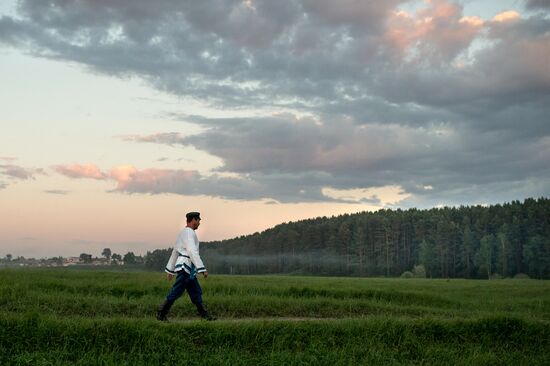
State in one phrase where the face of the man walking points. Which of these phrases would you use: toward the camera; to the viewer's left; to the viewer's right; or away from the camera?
to the viewer's right

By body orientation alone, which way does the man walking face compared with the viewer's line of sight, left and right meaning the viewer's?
facing to the right of the viewer
